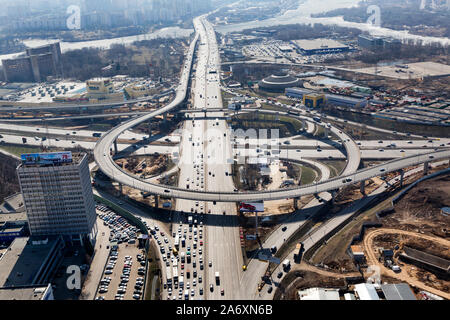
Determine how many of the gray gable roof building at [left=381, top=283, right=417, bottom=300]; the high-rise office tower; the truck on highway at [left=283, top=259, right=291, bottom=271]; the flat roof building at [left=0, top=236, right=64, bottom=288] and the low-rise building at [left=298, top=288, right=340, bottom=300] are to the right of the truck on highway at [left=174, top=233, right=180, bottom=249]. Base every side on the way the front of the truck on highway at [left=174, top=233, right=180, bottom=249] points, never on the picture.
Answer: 2

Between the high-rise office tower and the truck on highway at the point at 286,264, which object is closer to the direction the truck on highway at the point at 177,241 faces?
the truck on highway

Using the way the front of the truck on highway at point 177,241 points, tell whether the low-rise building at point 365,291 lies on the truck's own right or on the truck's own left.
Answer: on the truck's own left

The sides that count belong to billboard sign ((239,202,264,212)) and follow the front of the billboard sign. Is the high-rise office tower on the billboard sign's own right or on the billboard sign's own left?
on the billboard sign's own right

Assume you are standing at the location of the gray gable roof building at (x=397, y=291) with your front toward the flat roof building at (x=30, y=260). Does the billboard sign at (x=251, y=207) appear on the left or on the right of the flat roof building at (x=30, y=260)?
right

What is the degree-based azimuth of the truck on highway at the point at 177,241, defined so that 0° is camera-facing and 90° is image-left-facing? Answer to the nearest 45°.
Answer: approximately 0°

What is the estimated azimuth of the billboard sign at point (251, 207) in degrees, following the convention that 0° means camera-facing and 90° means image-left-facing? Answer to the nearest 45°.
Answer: approximately 0°

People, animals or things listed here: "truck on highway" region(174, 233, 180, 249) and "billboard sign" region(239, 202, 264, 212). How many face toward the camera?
2

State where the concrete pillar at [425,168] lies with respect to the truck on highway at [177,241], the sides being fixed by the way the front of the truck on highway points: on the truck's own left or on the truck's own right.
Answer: on the truck's own left

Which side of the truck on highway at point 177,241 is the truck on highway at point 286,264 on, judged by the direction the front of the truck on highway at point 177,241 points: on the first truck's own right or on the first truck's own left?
on the first truck's own left

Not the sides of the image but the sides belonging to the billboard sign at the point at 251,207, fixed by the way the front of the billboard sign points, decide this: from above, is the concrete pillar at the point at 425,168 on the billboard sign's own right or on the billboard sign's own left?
on the billboard sign's own left
